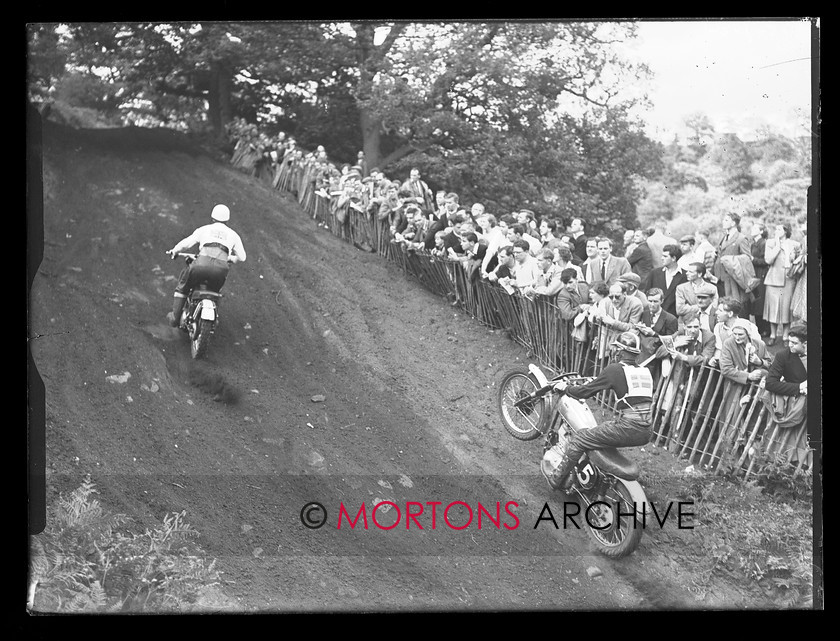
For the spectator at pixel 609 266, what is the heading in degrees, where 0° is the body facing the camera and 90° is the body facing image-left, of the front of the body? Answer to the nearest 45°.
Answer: approximately 45°

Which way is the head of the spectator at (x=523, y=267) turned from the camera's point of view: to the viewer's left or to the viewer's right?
to the viewer's left

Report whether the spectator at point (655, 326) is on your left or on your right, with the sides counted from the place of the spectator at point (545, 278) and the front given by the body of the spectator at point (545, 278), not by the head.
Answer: on your left

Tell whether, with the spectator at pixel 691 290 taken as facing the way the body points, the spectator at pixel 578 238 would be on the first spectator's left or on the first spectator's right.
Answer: on the first spectator's right

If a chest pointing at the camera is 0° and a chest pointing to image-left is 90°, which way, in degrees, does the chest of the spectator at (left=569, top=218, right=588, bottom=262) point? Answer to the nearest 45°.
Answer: approximately 45°

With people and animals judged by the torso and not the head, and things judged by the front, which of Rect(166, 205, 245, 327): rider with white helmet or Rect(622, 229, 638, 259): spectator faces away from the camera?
the rider with white helmet

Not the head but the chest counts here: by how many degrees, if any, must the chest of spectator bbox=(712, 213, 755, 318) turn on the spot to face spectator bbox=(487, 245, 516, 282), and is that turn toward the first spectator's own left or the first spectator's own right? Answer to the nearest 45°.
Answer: approximately 45° to the first spectator's own right
